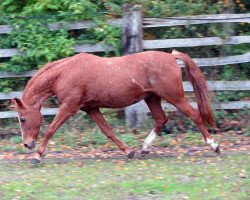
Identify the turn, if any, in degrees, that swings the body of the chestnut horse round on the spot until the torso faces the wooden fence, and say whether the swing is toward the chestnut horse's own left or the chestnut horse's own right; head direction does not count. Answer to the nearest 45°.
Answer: approximately 135° to the chestnut horse's own right

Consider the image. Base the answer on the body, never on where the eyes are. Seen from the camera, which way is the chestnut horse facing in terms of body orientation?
to the viewer's left
